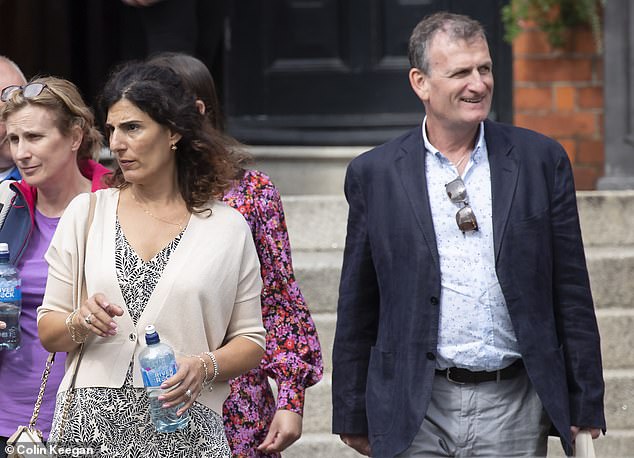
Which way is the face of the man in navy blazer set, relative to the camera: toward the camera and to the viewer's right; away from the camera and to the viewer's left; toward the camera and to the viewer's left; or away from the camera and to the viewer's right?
toward the camera and to the viewer's right

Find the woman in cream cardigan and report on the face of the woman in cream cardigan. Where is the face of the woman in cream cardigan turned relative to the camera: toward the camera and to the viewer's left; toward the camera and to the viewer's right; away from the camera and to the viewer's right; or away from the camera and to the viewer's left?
toward the camera and to the viewer's left

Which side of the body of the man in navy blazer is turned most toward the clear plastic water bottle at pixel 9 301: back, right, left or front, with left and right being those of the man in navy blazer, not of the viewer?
right

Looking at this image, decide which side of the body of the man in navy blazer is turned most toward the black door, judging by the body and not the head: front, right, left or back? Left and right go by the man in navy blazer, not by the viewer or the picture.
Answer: back

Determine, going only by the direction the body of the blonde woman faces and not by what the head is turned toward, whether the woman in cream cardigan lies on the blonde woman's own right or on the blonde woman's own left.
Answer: on the blonde woman's own left

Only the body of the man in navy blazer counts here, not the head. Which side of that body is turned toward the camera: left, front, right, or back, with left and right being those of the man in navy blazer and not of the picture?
front

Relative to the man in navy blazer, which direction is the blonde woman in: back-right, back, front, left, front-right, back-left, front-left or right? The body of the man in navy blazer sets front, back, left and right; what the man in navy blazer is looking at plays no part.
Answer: right

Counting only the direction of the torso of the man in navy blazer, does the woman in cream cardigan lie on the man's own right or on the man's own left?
on the man's own right

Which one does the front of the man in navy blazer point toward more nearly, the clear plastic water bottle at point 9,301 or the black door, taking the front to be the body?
the clear plastic water bottle

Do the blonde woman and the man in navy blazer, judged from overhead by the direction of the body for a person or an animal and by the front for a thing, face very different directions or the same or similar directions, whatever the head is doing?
same or similar directions

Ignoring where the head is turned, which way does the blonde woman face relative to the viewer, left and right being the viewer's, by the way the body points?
facing the viewer and to the left of the viewer
